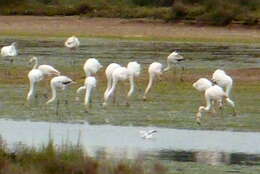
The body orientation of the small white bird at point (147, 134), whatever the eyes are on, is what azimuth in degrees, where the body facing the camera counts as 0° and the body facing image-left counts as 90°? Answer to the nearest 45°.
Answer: approximately 90°

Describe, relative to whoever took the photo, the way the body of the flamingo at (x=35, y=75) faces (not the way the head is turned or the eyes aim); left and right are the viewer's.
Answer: facing to the left of the viewer

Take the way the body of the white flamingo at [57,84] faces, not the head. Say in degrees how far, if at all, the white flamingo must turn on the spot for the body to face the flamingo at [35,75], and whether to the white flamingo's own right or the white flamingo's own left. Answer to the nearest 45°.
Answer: approximately 45° to the white flamingo's own right

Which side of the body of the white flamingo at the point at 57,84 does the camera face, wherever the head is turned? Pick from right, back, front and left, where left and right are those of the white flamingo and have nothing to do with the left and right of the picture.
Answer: left

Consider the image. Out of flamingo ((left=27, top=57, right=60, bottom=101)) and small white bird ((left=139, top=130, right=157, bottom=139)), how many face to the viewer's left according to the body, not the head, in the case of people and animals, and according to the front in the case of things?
2

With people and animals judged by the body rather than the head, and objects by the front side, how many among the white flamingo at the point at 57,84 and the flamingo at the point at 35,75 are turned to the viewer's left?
2
